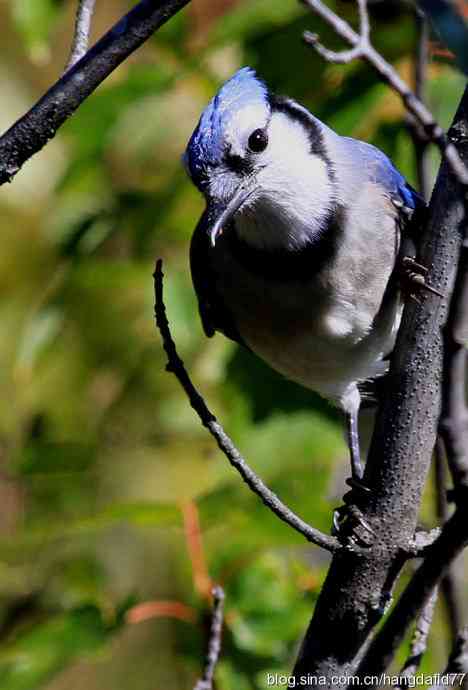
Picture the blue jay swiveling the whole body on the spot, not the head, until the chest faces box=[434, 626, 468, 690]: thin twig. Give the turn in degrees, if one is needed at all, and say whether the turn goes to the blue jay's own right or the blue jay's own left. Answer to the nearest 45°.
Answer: approximately 90° to the blue jay's own left

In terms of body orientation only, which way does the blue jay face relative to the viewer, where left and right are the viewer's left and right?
facing the viewer and to the left of the viewer

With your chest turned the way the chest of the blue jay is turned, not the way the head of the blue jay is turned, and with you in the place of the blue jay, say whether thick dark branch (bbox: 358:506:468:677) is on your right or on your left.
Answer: on your left

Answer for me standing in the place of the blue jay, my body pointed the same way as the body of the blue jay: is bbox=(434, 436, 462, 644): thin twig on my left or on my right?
on my left
